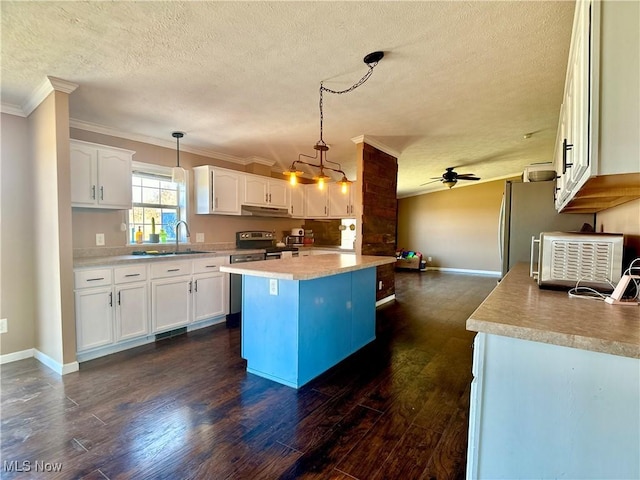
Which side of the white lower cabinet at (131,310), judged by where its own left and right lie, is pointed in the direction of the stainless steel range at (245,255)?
left

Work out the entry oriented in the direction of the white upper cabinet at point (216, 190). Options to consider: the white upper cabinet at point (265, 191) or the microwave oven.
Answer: the microwave oven

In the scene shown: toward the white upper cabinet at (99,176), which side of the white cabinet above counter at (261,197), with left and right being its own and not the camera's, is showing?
right

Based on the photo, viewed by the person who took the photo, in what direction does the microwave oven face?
facing to the left of the viewer

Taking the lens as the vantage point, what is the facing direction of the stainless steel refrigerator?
facing to the left of the viewer

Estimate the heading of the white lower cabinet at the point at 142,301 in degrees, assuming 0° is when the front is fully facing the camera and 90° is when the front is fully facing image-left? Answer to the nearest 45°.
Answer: approximately 315°

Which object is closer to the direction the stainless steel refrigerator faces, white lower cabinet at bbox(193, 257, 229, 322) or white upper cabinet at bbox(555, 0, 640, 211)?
the white lower cabinet

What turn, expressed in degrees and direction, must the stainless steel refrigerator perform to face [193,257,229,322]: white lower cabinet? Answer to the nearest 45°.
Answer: approximately 45° to its left

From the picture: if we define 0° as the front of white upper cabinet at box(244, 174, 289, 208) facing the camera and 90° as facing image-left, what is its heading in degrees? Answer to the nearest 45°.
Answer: approximately 315°
